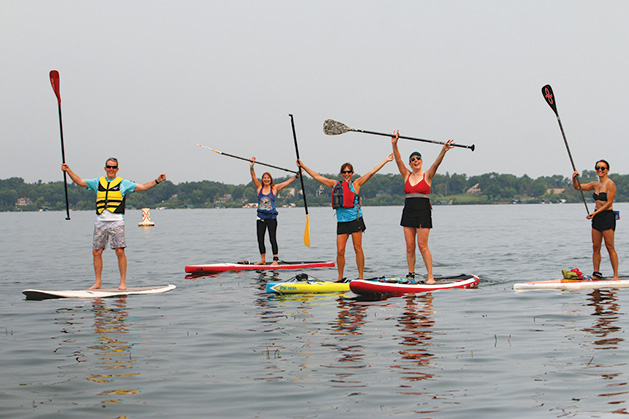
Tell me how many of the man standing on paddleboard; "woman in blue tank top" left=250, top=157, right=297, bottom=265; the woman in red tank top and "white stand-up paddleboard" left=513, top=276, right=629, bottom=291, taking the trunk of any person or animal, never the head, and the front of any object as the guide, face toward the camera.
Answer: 3

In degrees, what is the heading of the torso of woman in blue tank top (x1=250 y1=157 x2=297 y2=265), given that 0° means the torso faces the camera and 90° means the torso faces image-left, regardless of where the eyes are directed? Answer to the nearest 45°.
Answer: approximately 0°

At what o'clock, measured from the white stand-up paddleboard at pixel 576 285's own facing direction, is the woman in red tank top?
The woman in red tank top is roughly at 11 o'clock from the white stand-up paddleboard.

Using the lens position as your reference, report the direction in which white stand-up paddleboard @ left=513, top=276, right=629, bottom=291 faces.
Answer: facing to the left of the viewer

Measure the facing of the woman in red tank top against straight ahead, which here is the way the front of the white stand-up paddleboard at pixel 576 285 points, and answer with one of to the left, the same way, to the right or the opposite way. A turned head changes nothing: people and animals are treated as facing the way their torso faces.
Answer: to the left

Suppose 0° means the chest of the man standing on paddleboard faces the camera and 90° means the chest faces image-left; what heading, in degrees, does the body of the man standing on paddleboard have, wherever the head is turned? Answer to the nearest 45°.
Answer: approximately 0°
